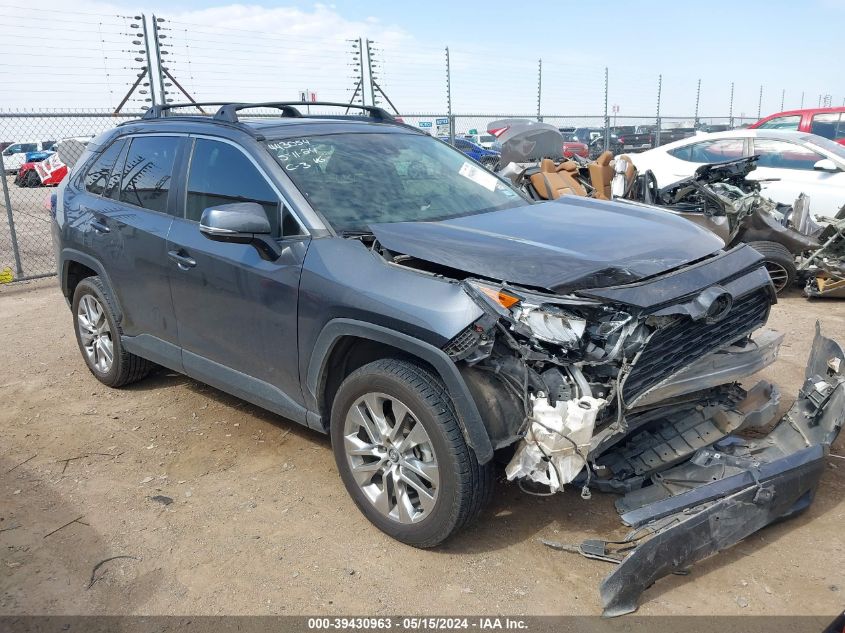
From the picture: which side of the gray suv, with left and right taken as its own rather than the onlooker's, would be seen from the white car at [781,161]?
left

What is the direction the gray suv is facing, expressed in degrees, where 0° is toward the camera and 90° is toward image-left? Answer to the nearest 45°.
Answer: approximately 315°

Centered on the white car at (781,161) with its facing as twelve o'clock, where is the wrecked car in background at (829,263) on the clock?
The wrecked car in background is roughly at 3 o'clock from the white car.

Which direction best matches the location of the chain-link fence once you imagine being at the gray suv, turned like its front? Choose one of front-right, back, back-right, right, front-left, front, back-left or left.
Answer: back

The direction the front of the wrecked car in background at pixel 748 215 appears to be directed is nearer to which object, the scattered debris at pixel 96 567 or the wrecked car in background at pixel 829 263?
the wrecked car in background

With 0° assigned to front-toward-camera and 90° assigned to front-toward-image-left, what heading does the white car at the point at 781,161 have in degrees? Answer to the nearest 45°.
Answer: approximately 315°

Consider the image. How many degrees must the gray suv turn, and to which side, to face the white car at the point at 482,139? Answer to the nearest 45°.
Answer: approximately 135° to its left

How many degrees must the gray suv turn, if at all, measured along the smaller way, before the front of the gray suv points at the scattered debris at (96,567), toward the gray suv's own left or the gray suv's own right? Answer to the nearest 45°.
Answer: approximately 135° to the gray suv's own right
